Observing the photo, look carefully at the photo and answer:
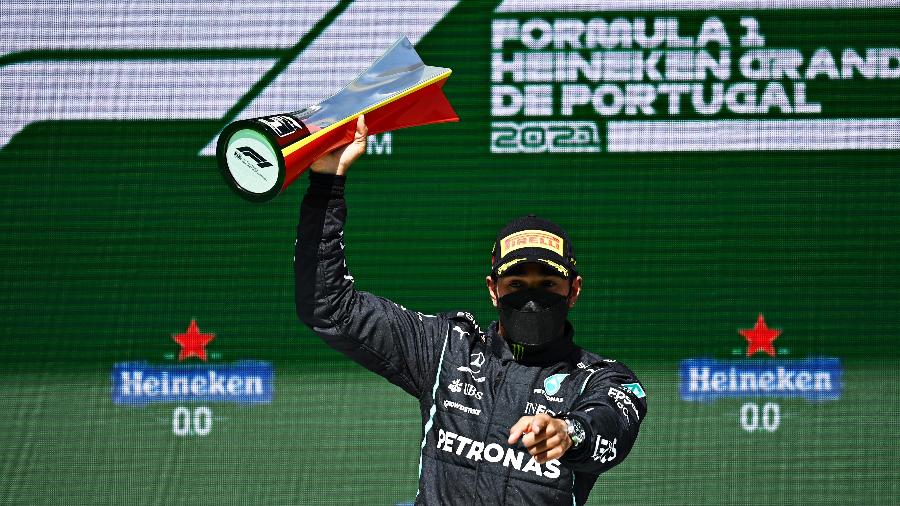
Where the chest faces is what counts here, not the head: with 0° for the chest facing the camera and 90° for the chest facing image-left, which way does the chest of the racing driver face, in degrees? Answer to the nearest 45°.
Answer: approximately 0°
